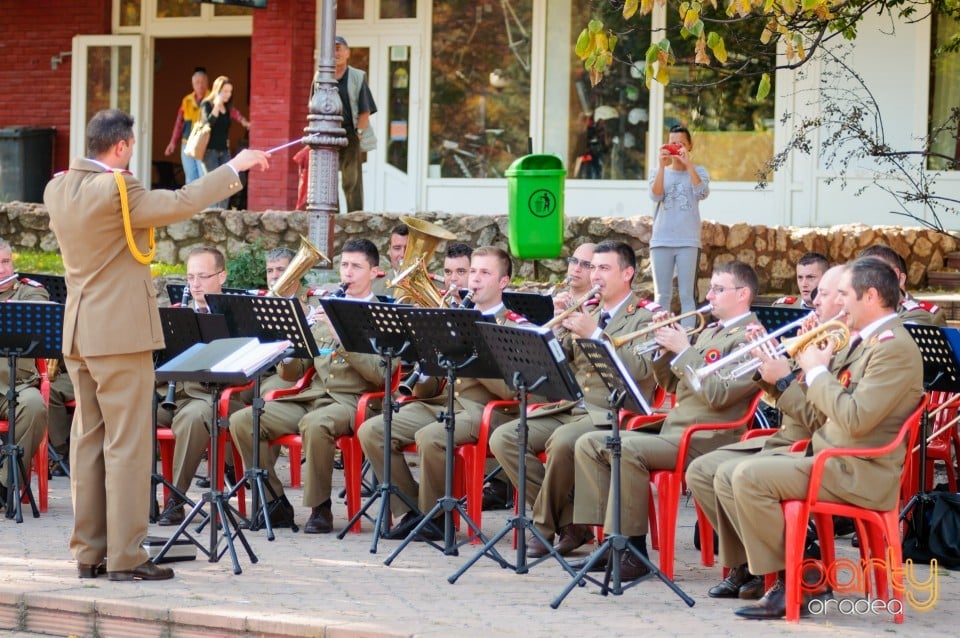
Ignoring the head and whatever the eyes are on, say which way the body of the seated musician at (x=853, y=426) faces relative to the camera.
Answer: to the viewer's left

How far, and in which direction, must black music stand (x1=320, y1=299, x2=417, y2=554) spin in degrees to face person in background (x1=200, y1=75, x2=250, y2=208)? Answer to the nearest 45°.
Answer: approximately 45° to its left

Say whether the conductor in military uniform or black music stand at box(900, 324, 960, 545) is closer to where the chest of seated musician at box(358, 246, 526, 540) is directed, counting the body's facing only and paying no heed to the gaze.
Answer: the conductor in military uniform

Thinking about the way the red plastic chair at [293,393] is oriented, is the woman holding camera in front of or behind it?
behind

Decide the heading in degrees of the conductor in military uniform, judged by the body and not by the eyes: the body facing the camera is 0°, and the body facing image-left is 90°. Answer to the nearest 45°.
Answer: approximately 225°

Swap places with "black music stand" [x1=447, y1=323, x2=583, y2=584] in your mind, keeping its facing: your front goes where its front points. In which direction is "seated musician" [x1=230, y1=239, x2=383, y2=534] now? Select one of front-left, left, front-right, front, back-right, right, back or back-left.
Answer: left

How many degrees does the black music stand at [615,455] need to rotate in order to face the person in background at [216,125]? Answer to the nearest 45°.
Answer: approximately 90° to its left

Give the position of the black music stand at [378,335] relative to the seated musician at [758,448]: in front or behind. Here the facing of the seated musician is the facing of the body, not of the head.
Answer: in front

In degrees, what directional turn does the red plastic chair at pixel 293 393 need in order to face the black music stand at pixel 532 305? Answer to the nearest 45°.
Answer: approximately 135° to its left

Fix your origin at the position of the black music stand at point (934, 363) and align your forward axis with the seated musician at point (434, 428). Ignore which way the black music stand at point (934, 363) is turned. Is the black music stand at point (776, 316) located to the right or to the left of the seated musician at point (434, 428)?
right

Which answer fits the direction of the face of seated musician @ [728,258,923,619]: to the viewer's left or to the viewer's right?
to the viewer's left

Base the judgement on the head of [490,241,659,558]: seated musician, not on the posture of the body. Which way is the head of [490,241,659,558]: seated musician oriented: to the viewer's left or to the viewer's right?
to the viewer's left

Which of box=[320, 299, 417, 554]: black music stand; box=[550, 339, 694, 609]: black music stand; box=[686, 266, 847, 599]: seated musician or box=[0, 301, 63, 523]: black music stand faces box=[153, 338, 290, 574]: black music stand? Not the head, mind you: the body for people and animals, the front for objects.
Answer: the seated musician

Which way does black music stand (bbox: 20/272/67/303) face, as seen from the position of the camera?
facing away from the viewer
